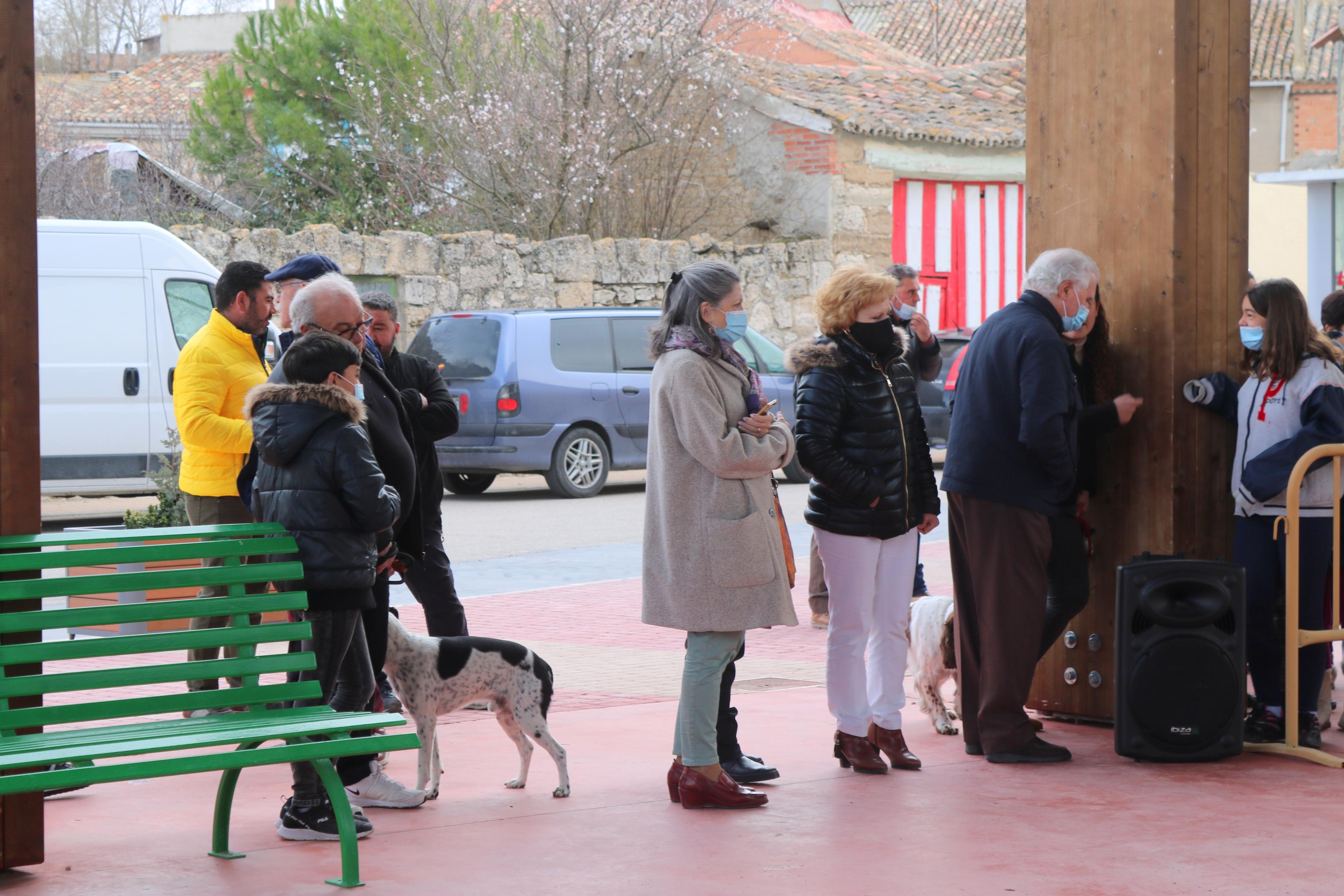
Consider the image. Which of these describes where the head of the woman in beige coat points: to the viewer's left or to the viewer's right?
to the viewer's right

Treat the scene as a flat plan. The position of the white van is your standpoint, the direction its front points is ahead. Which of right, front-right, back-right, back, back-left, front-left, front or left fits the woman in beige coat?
right

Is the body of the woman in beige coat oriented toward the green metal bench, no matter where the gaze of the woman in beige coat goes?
no

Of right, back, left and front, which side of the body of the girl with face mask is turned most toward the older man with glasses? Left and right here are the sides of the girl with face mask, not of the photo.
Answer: front

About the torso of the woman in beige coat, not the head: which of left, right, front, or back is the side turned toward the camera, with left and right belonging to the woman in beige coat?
right

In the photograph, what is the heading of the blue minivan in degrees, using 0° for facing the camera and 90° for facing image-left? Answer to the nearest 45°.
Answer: approximately 225°

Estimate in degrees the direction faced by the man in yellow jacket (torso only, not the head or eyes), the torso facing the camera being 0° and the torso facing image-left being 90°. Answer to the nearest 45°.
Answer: approximately 270°

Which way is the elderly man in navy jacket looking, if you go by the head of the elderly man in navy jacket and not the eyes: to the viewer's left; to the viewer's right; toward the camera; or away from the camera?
to the viewer's right

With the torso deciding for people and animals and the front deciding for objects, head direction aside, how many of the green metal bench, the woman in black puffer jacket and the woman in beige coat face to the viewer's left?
0

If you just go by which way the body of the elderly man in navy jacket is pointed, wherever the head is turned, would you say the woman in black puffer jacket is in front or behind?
behind

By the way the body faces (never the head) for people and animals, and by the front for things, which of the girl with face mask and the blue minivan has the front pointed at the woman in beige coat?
the girl with face mask

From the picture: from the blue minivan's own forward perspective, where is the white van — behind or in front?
behind

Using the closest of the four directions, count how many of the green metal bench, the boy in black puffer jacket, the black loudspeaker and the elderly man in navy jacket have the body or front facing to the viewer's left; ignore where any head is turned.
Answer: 0

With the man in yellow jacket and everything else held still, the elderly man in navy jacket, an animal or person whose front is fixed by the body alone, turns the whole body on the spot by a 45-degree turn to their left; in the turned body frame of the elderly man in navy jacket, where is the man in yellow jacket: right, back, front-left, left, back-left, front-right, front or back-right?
back-left

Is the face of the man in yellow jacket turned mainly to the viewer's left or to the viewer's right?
to the viewer's right

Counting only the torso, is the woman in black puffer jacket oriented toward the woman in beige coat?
no

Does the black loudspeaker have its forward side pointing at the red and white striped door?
no
